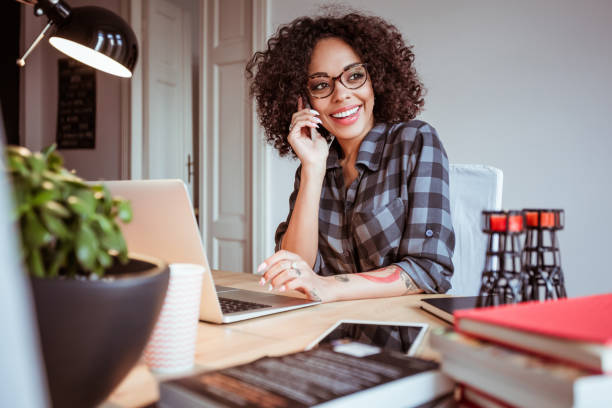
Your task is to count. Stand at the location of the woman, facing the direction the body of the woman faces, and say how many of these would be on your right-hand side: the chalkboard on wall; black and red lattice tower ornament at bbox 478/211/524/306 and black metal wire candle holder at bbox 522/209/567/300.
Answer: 1

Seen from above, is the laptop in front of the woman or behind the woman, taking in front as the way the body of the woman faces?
in front

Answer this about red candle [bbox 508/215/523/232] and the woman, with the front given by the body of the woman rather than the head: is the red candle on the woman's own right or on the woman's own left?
on the woman's own left

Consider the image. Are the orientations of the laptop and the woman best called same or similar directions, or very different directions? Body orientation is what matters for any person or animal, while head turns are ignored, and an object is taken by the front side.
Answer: very different directions

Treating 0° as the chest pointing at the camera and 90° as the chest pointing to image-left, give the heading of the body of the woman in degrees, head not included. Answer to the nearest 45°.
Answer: approximately 45°

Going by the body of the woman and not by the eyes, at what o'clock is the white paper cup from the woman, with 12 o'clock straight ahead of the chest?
The white paper cup is roughly at 11 o'clock from the woman.

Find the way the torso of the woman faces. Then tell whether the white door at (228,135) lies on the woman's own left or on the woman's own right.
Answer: on the woman's own right

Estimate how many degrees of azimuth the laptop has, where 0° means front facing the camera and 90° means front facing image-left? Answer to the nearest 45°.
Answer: approximately 225°

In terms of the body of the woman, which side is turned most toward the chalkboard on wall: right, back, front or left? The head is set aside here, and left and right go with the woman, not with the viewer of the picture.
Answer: right
